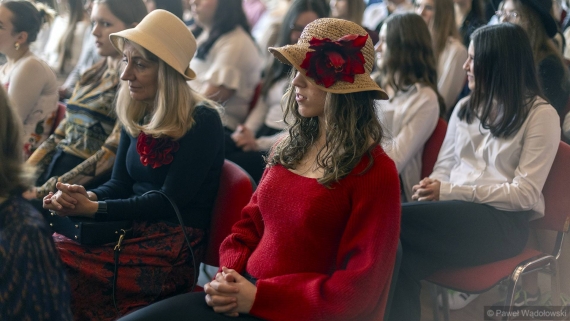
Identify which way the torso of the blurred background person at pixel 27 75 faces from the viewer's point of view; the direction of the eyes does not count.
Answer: to the viewer's left

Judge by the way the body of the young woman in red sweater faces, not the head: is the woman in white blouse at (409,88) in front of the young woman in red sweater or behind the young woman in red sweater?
behind

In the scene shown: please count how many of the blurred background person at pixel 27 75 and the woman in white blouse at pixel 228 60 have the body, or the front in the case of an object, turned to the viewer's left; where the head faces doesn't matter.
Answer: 2

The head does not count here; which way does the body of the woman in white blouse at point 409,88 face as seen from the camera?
to the viewer's left

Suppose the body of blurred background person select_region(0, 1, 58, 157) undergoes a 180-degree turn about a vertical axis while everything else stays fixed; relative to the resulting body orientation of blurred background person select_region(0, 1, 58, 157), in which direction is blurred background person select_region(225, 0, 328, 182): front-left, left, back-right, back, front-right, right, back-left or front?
front

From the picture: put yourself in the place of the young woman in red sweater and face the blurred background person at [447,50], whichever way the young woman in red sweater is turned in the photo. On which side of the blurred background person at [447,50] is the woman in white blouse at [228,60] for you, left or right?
left

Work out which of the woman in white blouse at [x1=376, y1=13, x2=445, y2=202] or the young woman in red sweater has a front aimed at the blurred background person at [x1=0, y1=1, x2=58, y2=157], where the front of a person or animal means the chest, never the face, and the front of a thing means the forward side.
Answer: the woman in white blouse

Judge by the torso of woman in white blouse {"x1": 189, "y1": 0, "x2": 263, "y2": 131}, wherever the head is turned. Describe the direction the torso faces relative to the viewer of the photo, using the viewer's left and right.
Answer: facing to the left of the viewer
